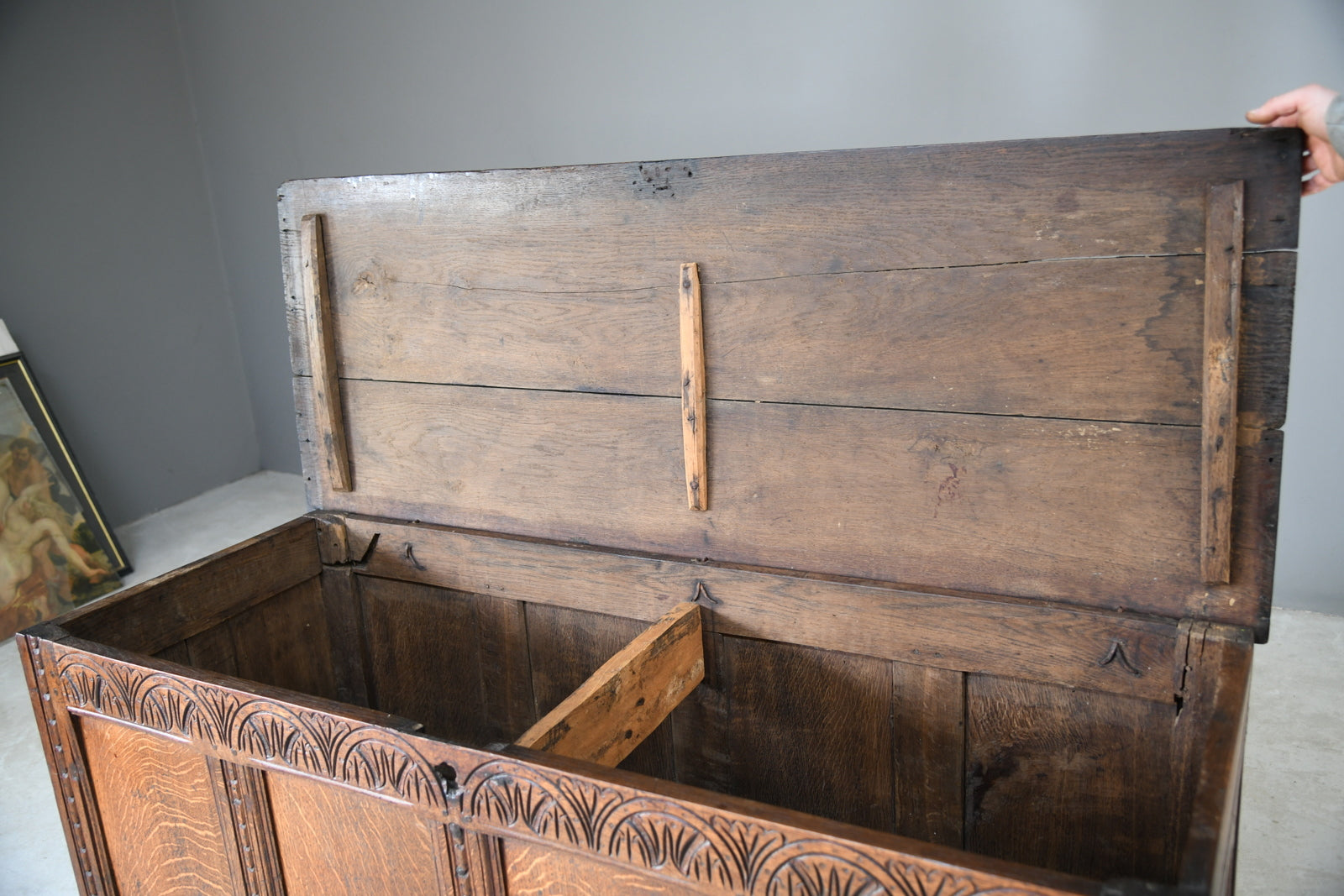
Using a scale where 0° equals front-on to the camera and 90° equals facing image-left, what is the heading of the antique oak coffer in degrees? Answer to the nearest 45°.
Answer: approximately 45°
